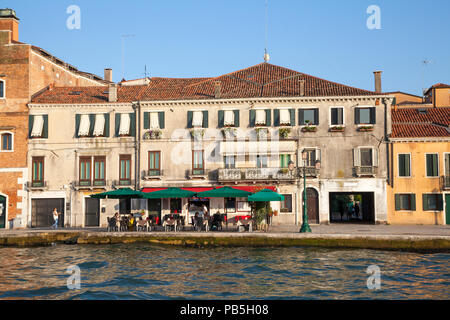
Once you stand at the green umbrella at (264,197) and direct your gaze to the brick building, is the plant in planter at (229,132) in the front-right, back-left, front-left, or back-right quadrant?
front-right

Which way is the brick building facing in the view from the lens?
facing the viewer

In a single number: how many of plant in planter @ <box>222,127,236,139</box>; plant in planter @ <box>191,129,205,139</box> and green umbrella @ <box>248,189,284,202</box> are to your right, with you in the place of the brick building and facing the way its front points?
0

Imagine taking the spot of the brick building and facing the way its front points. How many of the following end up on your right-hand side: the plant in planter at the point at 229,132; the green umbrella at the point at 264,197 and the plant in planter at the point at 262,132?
0

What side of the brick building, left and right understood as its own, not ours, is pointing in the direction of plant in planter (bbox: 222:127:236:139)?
left

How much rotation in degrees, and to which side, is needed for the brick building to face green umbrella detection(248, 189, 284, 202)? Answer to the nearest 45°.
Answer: approximately 45° to its left

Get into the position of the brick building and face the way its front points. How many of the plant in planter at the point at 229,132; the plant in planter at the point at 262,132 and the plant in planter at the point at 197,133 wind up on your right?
0
